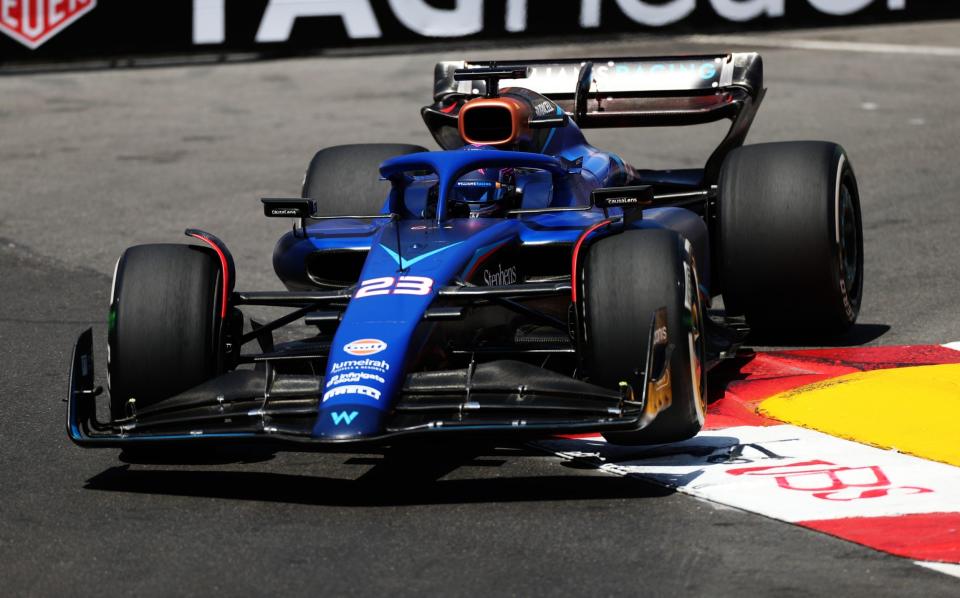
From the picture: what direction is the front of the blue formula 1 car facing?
toward the camera

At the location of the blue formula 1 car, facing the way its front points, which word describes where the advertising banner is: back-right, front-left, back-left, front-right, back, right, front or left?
back
